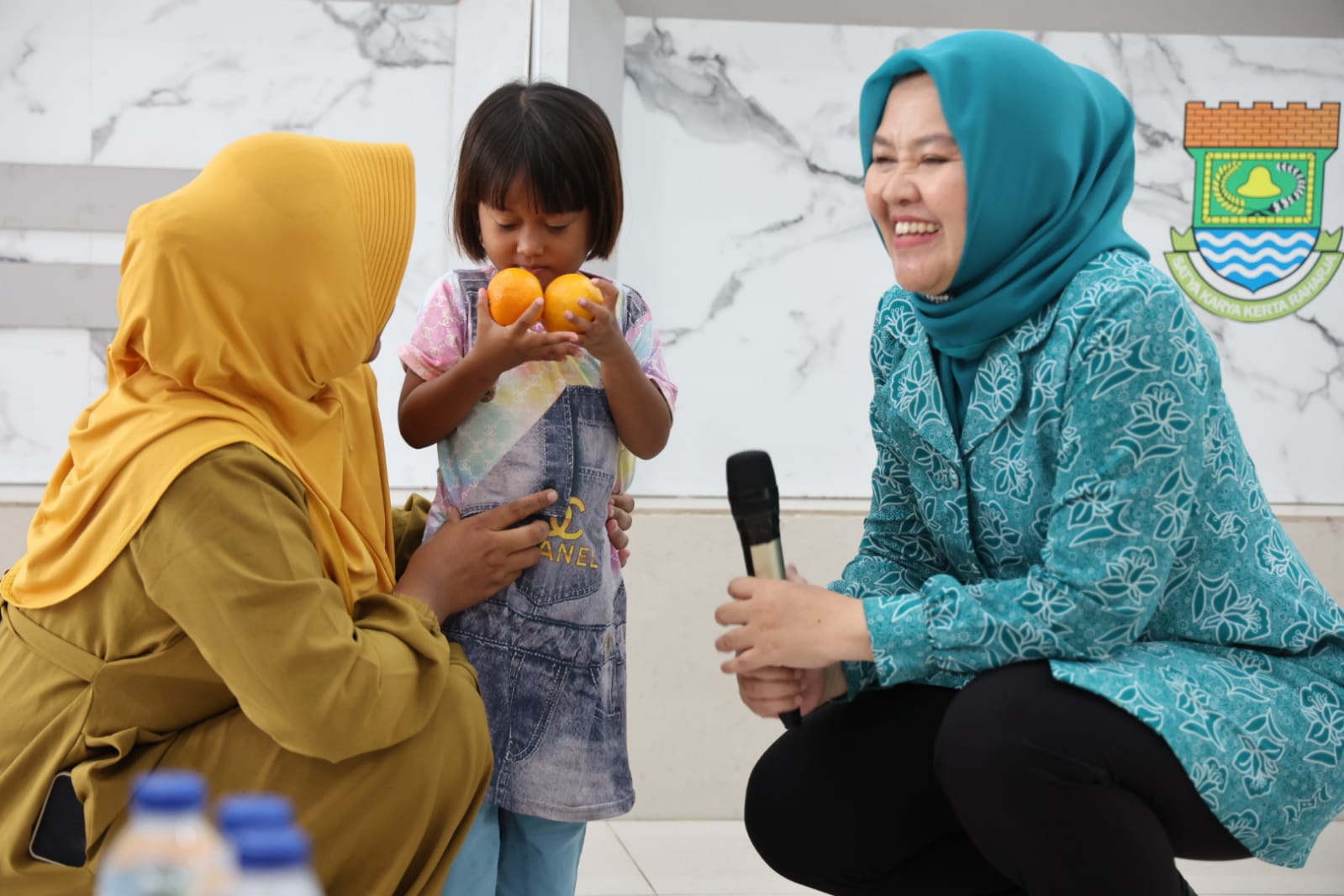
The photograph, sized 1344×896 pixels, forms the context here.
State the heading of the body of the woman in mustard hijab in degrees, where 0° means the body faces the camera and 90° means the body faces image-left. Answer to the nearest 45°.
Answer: approximately 270°

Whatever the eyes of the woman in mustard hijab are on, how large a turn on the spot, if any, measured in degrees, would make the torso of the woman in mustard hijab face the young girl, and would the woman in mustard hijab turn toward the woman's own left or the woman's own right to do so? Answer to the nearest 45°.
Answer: approximately 45° to the woman's own left

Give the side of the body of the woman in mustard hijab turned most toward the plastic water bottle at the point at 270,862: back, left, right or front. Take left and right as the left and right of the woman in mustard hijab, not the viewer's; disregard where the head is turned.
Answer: right

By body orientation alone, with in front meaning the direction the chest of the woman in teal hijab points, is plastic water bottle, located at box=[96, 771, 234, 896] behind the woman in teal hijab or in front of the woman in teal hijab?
in front

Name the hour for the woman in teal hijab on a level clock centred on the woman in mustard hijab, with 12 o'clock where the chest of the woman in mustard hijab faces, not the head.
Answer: The woman in teal hijab is roughly at 12 o'clock from the woman in mustard hijab.

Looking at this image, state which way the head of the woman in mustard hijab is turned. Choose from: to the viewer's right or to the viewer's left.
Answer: to the viewer's right

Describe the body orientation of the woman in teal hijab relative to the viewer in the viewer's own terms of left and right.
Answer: facing the viewer and to the left of the viewer

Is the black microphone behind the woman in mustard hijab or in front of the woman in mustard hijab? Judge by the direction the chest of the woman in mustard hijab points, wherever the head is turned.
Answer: in front

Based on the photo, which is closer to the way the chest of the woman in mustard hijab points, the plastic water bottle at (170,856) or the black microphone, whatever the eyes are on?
the black microphone

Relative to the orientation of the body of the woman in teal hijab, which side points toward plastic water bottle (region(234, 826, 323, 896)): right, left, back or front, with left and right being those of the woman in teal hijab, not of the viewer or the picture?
front

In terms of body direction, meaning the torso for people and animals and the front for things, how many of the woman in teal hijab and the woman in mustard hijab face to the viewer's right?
1

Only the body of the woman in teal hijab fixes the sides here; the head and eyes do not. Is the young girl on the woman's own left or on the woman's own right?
on the woman's own right

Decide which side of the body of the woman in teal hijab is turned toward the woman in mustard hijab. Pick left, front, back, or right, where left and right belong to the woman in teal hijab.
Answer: front
